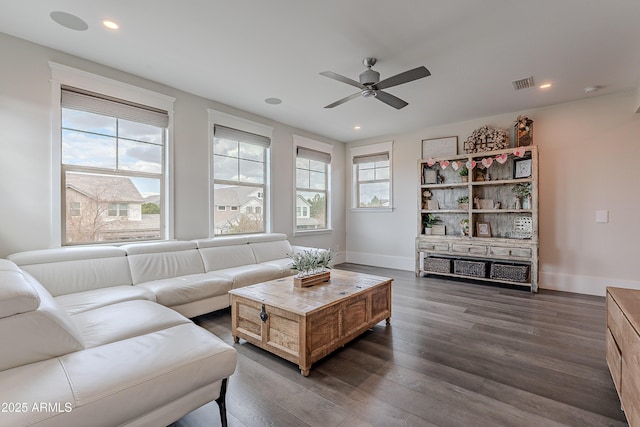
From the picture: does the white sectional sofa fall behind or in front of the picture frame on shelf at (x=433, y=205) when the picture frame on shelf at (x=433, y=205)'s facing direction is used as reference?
in front

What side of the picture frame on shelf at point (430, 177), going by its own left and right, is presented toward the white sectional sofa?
front

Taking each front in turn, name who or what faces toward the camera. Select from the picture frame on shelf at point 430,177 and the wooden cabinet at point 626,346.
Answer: the picture frame on shelf

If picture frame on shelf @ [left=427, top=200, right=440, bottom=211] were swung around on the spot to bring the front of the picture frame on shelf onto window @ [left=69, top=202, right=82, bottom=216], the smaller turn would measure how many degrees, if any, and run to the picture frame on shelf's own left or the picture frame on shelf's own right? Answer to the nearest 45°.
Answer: approximately 45° to the picture frame on shelf's own right

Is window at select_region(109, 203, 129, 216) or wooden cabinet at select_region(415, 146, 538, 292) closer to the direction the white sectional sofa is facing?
the wooden cabinet

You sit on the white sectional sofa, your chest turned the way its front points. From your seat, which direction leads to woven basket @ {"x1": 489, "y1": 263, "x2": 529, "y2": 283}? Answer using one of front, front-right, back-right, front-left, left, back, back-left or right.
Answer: front-left

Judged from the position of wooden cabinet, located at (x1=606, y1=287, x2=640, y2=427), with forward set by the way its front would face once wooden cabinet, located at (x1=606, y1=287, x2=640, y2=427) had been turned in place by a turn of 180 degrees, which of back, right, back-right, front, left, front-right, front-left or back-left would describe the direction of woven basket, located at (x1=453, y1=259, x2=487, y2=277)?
back-left

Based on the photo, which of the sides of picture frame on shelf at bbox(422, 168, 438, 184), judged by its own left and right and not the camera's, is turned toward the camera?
front

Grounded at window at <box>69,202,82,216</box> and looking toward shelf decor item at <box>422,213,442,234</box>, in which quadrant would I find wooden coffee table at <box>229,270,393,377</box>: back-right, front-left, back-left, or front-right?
front-right

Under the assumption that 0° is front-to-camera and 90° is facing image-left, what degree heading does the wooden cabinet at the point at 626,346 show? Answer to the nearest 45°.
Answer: approximately 90°

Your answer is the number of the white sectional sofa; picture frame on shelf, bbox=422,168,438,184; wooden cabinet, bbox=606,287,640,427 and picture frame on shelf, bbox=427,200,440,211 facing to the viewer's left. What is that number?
1

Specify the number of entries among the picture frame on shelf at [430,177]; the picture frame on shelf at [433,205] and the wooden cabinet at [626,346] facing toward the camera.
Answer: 2

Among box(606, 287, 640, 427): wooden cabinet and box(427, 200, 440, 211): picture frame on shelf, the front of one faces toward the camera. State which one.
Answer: the picture frame on shelf

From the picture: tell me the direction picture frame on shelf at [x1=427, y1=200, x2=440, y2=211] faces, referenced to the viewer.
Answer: facing the viewer

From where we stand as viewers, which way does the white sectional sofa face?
facing the viewer and to the right of the viewer

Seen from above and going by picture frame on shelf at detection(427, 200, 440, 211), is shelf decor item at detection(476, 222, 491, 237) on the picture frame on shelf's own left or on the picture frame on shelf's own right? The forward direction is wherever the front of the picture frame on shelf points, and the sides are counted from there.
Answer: on the picture frame on shelf's own left
